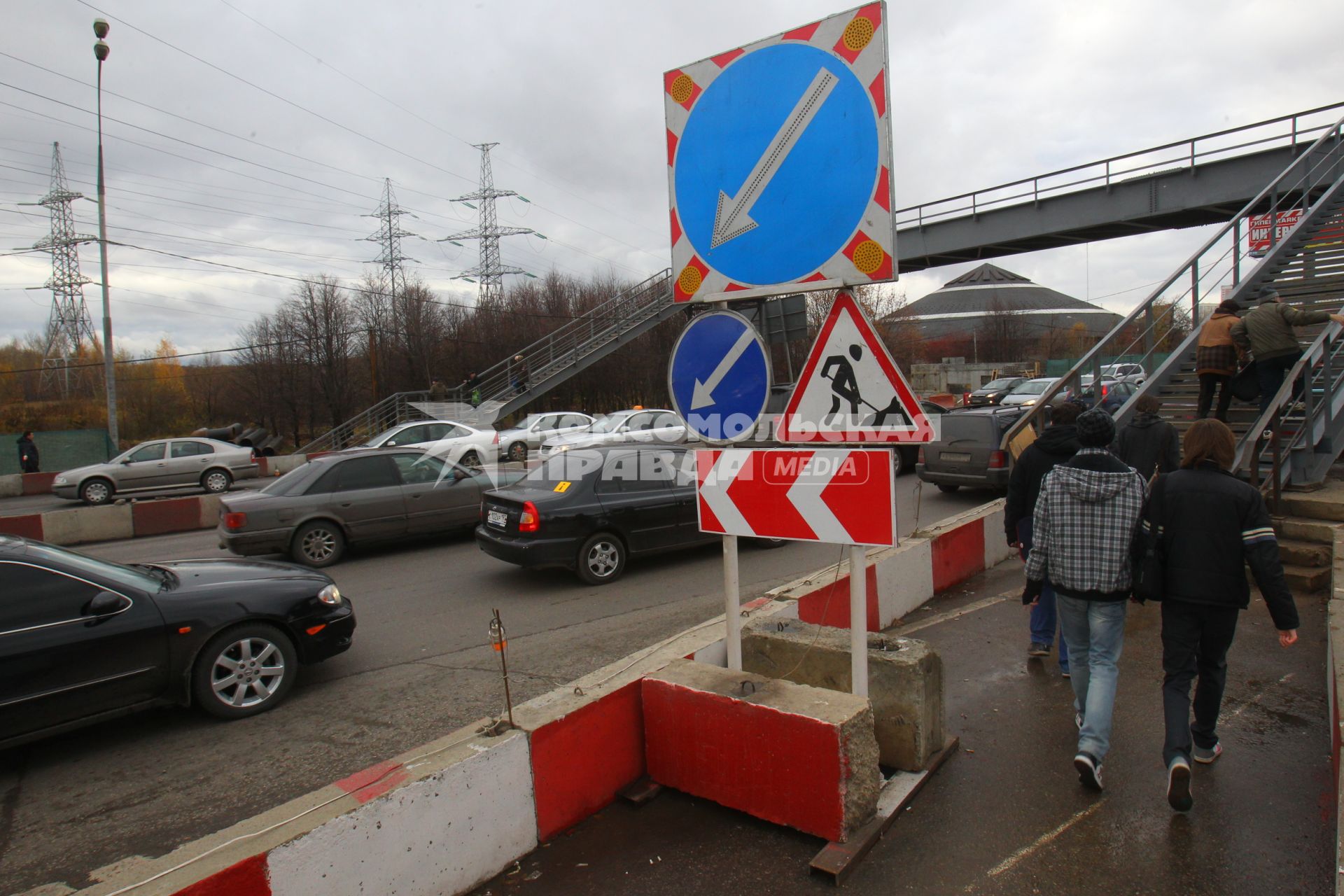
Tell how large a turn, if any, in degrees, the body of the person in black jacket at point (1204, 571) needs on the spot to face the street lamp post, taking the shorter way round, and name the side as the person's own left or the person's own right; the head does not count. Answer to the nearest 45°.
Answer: approximately 90° to the person's own left

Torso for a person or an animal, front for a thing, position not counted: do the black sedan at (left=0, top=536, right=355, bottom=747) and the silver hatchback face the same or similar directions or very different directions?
very different directions

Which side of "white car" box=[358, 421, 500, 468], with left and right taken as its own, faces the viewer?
left

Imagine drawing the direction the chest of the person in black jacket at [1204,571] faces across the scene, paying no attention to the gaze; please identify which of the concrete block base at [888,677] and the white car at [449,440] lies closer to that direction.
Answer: the white car

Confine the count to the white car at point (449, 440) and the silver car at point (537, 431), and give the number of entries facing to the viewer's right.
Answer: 0

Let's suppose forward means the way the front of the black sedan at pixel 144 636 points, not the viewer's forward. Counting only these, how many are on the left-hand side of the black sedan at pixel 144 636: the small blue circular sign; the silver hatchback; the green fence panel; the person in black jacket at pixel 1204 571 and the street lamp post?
3

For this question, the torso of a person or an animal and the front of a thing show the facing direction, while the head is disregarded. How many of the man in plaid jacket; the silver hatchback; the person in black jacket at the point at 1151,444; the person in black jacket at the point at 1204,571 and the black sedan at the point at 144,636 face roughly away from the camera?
3

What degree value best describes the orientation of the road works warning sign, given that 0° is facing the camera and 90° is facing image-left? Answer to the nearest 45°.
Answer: approximately 0°

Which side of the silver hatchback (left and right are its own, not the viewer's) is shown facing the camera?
left

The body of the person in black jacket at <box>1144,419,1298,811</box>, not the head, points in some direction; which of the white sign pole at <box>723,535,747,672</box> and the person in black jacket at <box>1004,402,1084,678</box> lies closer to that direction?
the person in black jacket

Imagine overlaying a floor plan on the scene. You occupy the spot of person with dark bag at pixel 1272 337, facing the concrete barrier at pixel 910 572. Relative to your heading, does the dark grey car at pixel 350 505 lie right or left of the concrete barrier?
right

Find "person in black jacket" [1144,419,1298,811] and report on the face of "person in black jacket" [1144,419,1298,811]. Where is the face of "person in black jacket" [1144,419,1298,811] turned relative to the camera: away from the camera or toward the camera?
away from the camera

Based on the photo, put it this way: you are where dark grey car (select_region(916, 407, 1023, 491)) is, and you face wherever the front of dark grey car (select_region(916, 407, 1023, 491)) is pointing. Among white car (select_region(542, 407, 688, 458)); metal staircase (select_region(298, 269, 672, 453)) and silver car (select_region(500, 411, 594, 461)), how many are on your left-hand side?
3

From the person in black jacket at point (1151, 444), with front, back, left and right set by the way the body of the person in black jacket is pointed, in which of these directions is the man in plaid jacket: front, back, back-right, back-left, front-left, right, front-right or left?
back

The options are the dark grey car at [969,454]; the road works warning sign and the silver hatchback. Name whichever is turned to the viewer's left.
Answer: the silver hatchback

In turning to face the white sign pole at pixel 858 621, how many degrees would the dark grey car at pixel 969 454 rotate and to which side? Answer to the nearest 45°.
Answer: approximately 135° to its right
